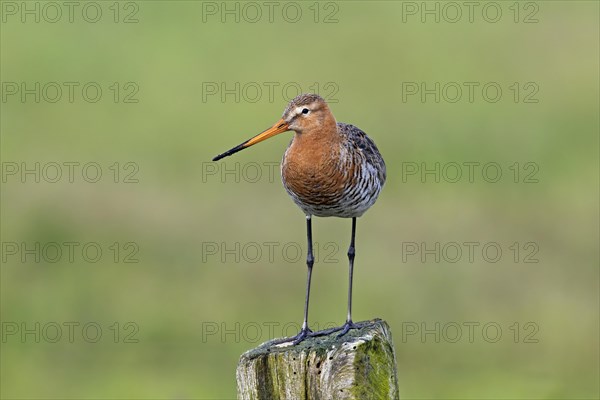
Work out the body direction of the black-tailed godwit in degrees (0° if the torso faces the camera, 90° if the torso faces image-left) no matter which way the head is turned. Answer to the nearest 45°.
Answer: approximately 45°
